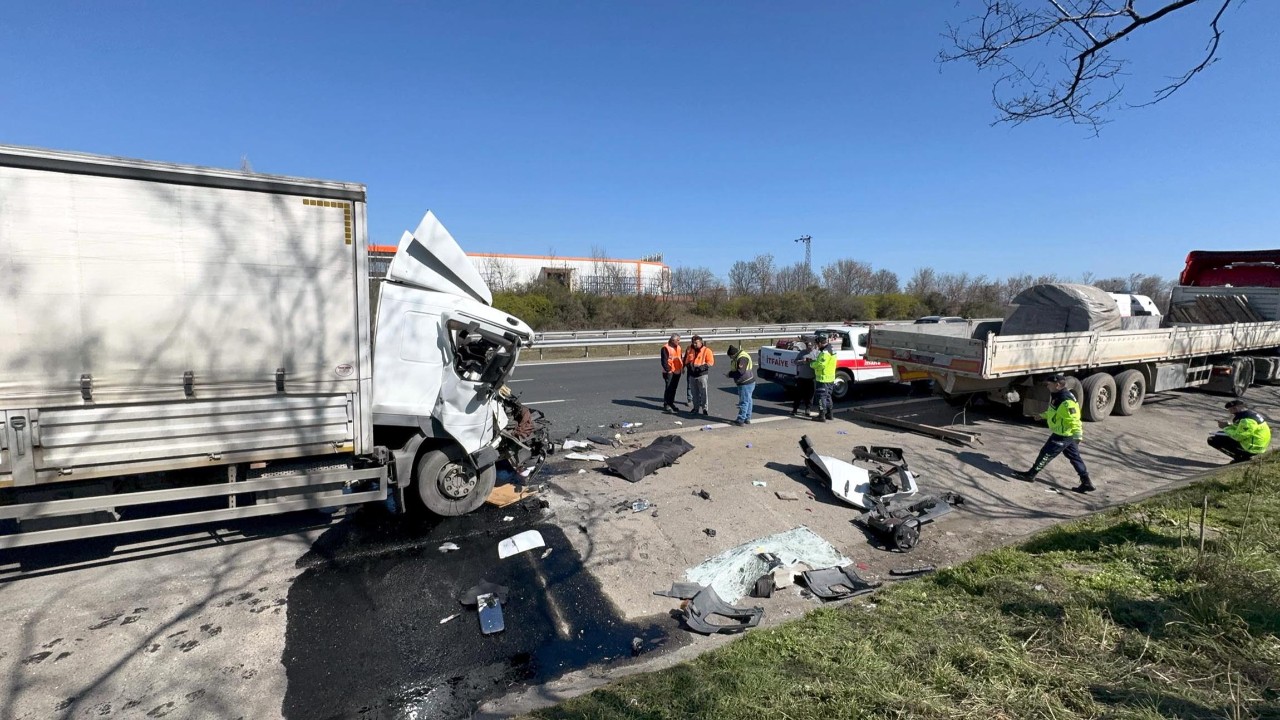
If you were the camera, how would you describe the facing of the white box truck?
facing to the right of the viewer

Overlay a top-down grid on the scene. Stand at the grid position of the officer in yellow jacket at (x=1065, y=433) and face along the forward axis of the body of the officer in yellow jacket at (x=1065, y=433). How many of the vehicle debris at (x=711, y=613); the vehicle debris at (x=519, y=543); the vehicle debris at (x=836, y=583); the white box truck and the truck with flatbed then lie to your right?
1

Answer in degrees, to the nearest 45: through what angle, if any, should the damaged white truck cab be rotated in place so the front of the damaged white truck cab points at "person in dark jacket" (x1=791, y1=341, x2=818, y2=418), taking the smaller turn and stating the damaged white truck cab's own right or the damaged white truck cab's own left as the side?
approximately 45° to the damaged white truck cab's own left

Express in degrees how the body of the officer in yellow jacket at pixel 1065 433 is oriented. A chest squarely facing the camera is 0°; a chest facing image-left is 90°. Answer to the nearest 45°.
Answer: approximately 90°

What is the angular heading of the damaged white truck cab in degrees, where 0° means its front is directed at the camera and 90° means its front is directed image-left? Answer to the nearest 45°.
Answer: approximately 270°

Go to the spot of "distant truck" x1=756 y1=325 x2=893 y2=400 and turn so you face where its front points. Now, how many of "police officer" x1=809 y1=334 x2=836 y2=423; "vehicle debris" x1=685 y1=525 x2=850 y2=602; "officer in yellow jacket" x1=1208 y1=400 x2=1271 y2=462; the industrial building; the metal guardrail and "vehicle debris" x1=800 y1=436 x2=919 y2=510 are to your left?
2

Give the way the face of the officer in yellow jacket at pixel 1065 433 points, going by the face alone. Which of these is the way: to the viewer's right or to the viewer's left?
to the viewer's left

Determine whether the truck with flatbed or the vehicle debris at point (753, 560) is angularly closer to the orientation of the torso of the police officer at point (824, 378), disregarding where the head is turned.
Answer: the vehicle debris

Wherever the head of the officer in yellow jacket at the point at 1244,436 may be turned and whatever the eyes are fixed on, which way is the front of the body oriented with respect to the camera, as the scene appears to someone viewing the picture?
to the viewer's left

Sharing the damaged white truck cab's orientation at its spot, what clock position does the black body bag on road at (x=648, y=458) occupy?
The black body bag on road is roughly at 11 o'clock from the damaged white truck cab.

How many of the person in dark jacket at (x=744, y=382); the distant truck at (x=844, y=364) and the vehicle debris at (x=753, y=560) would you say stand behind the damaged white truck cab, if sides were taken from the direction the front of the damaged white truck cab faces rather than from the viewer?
0

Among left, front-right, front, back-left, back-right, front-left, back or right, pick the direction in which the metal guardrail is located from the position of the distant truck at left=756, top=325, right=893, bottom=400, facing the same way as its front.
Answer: left

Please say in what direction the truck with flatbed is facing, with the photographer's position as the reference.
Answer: facing away from the viewer and to the right of the viewer

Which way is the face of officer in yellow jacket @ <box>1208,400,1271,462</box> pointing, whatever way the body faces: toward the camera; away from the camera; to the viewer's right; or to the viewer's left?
to the viewer's left
